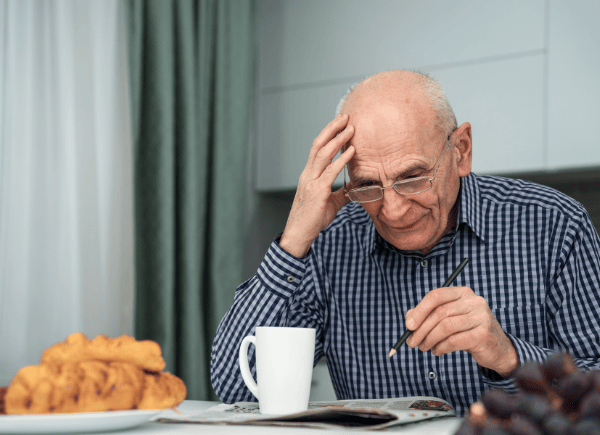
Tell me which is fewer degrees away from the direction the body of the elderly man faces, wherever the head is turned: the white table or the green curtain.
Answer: the white table

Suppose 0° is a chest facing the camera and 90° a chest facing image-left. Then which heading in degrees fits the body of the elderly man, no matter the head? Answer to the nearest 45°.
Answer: approximately 45°

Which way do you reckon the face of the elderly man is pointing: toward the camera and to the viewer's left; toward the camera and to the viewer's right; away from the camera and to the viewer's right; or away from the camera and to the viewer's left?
toward the camera and to the viewer's left

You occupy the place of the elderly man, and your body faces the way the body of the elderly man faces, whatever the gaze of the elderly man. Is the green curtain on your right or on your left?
on your right

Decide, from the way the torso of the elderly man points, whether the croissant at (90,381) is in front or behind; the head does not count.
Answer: in front

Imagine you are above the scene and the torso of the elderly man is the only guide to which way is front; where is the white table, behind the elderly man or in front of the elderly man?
in front
